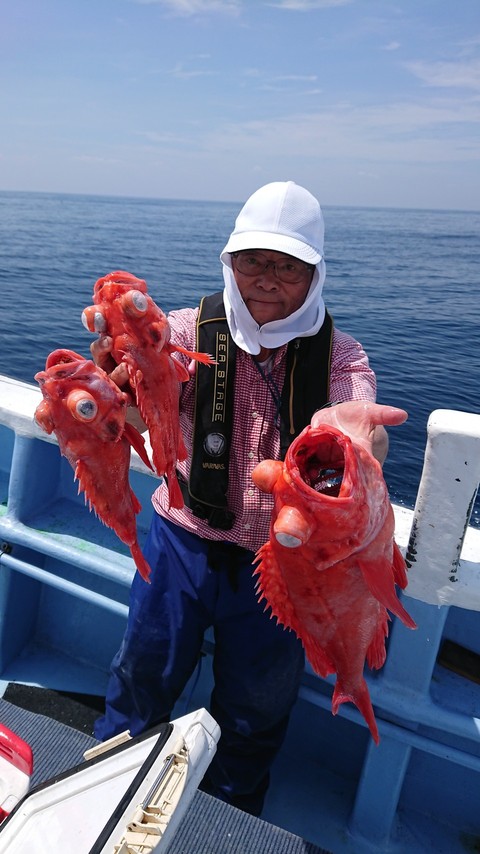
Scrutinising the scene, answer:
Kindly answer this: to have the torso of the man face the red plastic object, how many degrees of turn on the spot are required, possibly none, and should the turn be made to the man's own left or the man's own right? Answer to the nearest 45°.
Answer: approximately 45° to the man's own right

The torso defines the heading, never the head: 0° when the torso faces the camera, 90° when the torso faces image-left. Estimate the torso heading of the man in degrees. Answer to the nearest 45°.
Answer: approximately 0°
